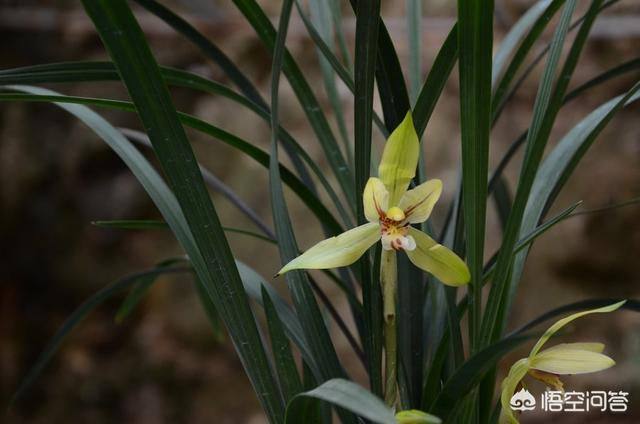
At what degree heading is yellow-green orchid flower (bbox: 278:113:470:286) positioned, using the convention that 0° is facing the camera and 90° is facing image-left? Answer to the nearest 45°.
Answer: approximately 0°
